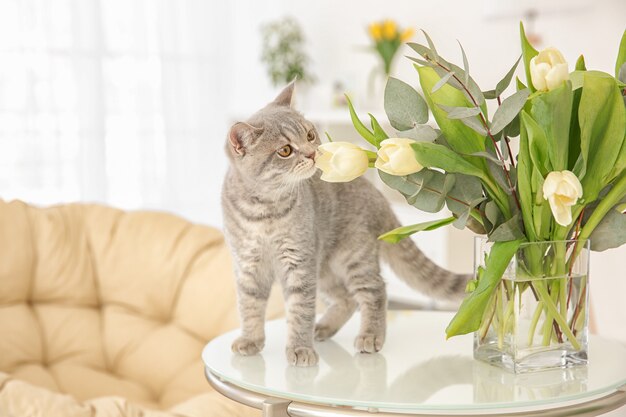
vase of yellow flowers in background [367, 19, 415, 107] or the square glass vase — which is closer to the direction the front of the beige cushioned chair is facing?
the square glass vase

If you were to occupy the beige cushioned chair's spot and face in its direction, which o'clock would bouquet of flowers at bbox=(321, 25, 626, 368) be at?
The bouquet of flowers is roughly at 11 o'clock from the beige cushioned chair.

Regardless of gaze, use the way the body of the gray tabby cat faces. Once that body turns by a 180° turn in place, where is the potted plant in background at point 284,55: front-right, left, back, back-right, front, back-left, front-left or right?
front-left

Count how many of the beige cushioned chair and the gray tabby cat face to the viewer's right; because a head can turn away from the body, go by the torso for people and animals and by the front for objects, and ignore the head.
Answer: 0

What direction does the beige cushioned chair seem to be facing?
toward the camera

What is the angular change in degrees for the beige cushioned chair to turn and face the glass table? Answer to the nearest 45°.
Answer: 0° — it already faces it

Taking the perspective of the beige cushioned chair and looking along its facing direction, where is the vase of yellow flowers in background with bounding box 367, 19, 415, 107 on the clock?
The vase of yellow flowers in background is roughly at 7 o'clock from the beige cushioned chair.

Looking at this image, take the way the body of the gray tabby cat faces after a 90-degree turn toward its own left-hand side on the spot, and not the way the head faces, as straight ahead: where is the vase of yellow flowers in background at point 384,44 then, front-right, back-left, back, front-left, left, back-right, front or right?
back-left

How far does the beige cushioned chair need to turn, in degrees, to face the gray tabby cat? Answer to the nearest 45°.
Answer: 0° — it already faces it

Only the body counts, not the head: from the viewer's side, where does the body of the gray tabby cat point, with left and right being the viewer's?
facing the viewer and to the left of the viewer

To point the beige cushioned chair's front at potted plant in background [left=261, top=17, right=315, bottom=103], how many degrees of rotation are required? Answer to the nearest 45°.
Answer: approximately 180°
